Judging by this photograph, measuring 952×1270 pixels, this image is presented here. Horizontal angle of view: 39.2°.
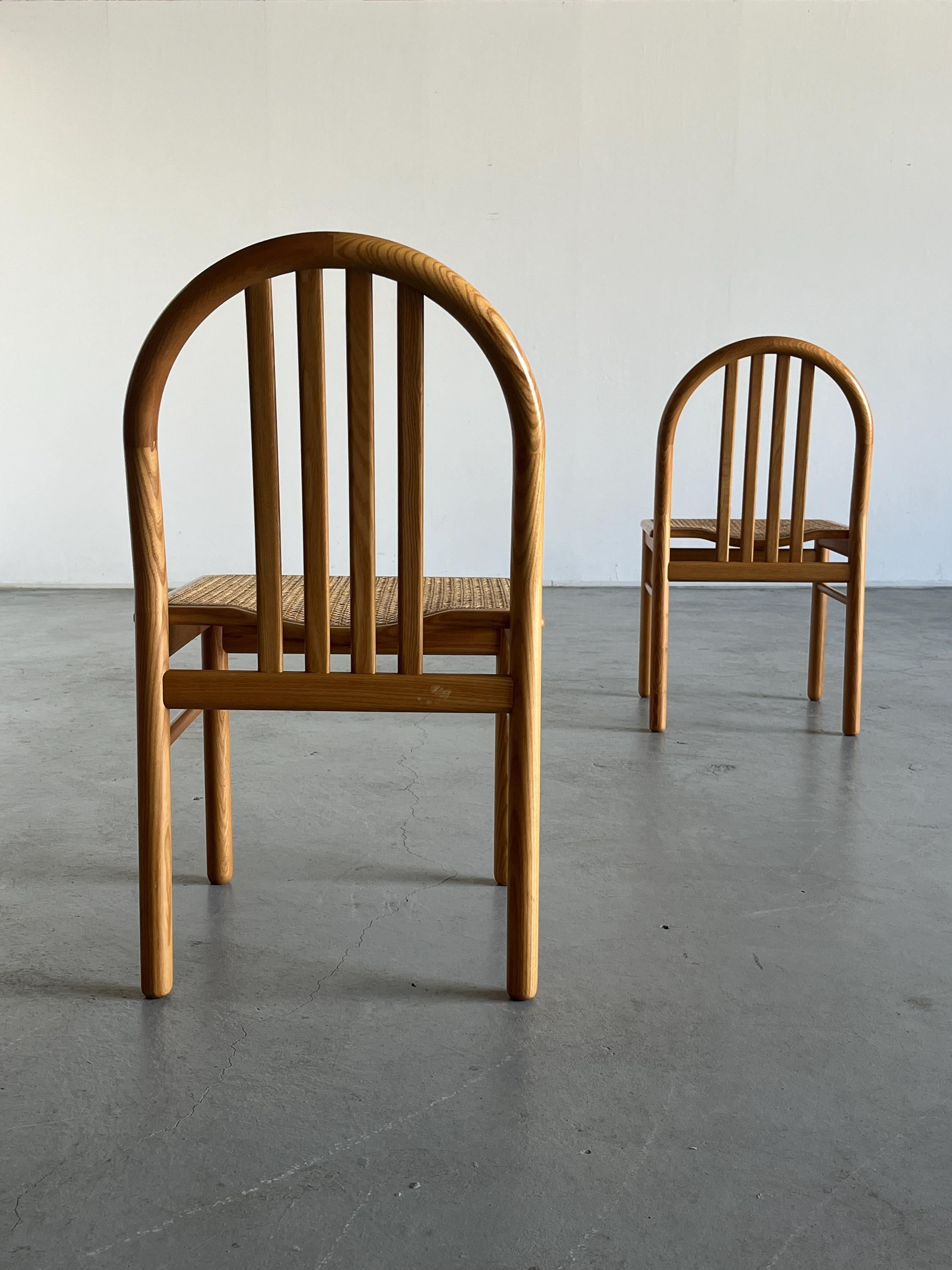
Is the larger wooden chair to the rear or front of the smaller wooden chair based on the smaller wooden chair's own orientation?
to the rear

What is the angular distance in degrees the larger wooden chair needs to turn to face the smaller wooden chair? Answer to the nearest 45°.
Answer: approximately 45° to its right

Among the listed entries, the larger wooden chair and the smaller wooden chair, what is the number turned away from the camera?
2

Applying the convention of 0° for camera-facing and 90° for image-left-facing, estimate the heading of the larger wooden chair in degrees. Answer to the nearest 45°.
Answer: approximately 180°

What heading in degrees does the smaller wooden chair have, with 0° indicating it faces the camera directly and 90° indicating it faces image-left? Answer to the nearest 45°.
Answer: approximately 180°
